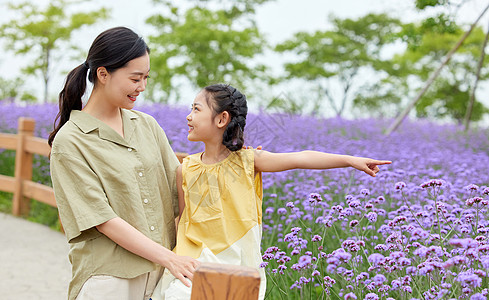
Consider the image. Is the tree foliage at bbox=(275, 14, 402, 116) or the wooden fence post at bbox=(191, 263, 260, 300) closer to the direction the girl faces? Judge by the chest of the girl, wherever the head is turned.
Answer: the wooden fence post

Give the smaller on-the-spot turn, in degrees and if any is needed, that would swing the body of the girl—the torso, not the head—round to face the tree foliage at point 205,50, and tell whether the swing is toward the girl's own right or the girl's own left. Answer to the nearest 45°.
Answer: approximately 135° to the girl's own right

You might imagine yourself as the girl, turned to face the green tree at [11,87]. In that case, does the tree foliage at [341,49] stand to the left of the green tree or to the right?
right

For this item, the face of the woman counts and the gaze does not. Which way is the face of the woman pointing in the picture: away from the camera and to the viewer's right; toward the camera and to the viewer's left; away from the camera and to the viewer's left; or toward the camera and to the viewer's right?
toward the camera and to the viewer's right

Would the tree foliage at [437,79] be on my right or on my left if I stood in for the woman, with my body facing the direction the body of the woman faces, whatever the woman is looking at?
on my left

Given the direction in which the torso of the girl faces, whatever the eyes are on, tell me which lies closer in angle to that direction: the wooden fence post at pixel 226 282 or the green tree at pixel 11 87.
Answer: the wooden fence post

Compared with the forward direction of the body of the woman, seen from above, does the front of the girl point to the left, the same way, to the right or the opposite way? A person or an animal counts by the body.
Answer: to the right

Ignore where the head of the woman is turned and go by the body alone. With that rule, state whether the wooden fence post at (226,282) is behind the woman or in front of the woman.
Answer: in front

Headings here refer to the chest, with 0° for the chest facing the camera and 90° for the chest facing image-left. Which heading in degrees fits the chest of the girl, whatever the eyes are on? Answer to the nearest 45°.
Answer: approximately 45°

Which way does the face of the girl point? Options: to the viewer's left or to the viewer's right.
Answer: to the viewer's left

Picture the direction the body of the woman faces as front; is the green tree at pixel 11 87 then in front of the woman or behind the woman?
behind

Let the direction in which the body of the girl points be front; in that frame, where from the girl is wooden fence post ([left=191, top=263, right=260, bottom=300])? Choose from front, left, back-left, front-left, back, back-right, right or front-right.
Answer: front-left

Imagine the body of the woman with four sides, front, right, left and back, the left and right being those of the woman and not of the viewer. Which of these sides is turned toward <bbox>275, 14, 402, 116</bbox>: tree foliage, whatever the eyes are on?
left
